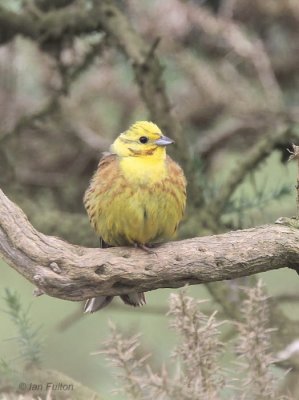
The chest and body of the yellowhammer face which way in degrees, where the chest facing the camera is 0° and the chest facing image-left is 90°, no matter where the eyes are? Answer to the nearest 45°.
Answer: approximately 315°

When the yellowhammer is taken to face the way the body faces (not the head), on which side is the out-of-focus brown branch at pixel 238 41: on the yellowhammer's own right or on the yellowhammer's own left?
on the yellowhammer's own left

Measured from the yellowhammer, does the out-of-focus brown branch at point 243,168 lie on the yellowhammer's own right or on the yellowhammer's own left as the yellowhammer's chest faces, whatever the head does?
on the yellowhammer's own left

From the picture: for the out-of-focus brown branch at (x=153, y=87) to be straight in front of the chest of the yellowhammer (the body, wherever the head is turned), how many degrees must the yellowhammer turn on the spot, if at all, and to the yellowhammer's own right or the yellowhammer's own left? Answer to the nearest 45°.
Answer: approximately 135° to the yellowhammer's own left
